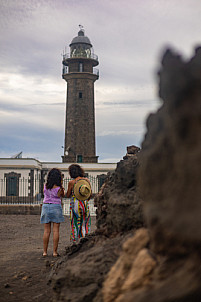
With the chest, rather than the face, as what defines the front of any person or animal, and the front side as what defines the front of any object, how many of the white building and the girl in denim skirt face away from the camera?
1

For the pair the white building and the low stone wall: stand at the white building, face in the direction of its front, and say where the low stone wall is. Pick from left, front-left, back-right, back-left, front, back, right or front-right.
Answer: front

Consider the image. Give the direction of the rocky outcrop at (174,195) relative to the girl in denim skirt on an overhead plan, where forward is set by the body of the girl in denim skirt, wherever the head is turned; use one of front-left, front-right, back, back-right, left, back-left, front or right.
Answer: back

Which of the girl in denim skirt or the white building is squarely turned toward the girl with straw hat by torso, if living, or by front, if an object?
the white building

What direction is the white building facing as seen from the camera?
toward the camera

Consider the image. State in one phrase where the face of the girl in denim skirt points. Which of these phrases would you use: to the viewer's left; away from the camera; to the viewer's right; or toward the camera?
away from the camera

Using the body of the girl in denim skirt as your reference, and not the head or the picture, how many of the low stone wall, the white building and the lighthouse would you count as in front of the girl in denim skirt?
3

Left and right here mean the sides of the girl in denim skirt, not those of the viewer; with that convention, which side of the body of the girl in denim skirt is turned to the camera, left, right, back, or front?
back

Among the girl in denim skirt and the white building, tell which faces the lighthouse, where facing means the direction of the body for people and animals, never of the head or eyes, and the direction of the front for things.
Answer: the girl in denim skirt

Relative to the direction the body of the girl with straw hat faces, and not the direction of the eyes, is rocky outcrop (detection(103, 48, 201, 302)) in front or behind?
behind

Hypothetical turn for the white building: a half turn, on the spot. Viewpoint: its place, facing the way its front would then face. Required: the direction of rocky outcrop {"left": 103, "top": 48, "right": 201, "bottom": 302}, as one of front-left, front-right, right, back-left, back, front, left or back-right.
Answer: back

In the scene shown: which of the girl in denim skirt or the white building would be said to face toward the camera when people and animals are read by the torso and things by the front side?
the white building

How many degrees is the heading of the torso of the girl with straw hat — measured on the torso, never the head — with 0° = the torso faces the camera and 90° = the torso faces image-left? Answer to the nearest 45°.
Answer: approximately 135°

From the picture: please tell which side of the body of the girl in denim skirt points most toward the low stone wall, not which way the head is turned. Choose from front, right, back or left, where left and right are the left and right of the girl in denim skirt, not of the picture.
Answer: front

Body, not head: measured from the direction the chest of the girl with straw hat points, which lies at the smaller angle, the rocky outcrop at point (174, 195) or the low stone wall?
the low stone wall

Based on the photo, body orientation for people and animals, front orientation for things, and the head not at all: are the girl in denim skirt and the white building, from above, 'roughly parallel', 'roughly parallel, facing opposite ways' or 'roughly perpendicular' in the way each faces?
roughly parallel, facing opposite ways
